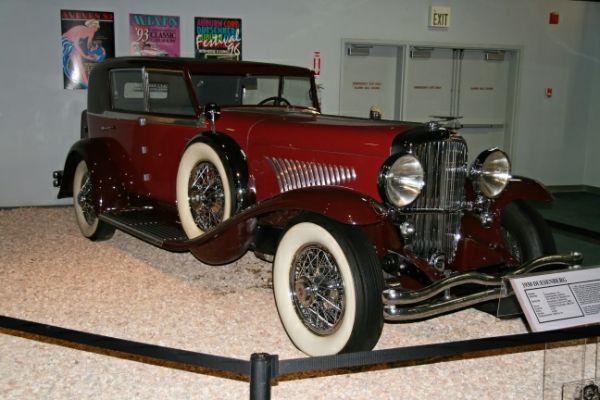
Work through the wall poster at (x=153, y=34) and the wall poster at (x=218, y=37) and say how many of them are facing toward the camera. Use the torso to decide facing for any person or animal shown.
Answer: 2

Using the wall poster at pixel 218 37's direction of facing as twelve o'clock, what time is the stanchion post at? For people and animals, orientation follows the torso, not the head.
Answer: The stanchion post is roughly at 12 o'clock from the wall poster.

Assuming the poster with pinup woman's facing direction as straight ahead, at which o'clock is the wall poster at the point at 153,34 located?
The wall poster is roughly at 9 o'clock from the poster with pinup woman.

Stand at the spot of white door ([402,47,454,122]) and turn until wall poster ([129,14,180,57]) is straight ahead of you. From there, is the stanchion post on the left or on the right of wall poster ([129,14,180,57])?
left

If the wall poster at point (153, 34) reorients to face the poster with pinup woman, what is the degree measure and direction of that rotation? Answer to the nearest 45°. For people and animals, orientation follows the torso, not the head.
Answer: approximately 90° to its right

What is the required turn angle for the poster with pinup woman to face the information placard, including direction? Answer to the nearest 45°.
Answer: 0° — it already faces it

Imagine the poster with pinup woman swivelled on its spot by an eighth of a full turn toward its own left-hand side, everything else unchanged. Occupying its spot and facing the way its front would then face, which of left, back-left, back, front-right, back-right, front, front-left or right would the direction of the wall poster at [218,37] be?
front-left

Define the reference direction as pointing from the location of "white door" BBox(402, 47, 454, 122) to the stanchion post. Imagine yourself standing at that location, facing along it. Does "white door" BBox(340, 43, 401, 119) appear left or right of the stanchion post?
right

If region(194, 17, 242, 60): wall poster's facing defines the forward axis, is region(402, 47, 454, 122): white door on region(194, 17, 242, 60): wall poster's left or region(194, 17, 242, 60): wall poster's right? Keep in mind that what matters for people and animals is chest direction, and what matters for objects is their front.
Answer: on its left

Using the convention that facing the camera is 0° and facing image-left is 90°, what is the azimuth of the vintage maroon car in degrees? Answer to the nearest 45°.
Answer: approximately 315°

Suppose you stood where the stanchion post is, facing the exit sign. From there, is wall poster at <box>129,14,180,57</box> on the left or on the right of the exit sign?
left
